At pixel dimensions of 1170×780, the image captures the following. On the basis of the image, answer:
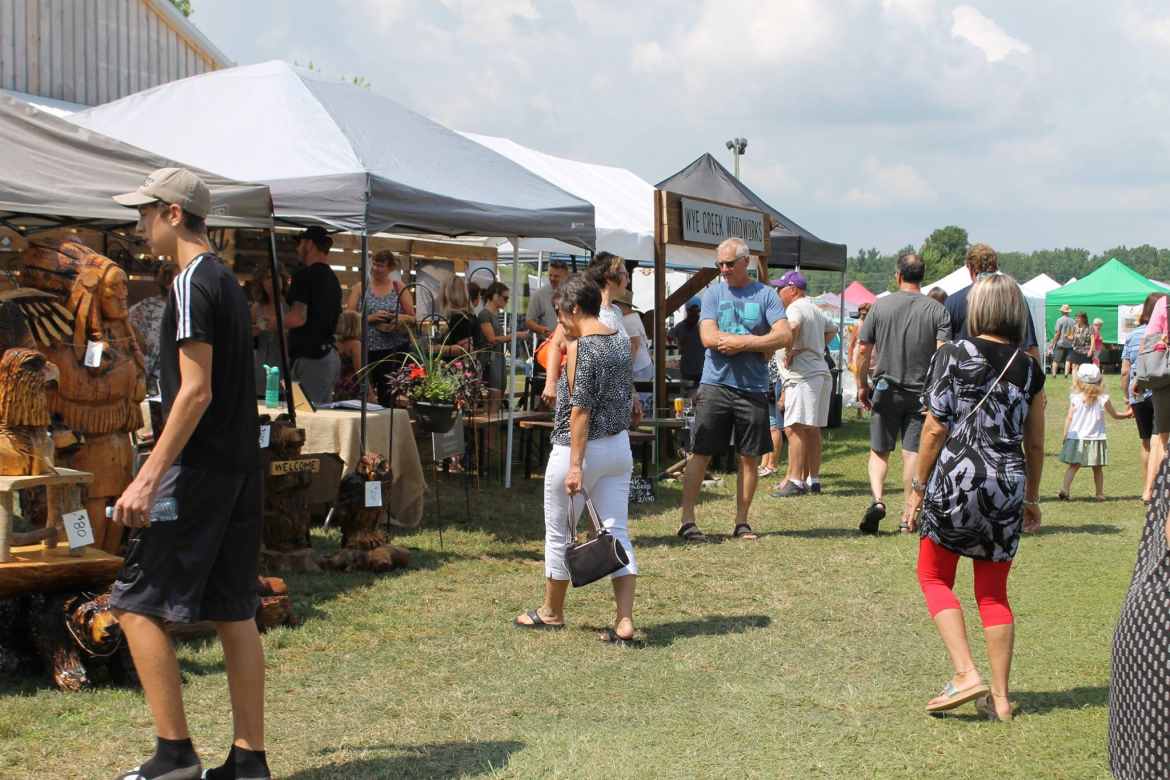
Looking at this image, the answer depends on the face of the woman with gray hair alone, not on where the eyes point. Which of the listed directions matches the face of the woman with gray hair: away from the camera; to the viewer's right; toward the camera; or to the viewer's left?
away from the camera

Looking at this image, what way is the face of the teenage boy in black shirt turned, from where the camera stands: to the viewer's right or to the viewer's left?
to the viewer's left

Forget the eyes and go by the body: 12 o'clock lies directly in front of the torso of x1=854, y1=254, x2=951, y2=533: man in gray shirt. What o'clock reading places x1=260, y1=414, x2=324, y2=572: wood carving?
The wood carving is roughly at 8 o'clock from the man in gray shirt.

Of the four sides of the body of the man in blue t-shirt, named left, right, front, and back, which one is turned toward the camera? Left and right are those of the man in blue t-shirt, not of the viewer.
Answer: front

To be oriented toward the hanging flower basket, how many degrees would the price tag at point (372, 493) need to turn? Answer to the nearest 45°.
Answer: approximately 135° to its left

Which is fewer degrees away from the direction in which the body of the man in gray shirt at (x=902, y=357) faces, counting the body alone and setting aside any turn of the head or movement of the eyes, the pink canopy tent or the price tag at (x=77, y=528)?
the pink canopy tent

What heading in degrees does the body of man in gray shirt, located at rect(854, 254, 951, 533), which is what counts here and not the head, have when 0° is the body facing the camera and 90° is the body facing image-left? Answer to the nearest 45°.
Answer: approximately 180°

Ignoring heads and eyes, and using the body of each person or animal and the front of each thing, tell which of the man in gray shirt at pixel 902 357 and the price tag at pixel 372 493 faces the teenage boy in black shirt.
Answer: the price tag

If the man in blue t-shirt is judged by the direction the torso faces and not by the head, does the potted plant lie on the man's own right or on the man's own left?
on the man's own right

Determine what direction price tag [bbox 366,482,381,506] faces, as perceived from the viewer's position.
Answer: facing the viewer

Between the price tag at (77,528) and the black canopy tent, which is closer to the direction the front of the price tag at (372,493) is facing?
the price tag

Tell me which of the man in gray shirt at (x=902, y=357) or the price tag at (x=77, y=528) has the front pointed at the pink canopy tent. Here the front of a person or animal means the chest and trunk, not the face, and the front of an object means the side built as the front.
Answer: the man in gray shirt

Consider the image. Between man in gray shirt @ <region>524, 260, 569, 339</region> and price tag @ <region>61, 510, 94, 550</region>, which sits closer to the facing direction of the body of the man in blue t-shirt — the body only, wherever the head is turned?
the price tag

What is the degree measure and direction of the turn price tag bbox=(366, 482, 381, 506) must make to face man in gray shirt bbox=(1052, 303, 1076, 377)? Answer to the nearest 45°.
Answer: approximately 135° to its left

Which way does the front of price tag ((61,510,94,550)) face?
toward the camera

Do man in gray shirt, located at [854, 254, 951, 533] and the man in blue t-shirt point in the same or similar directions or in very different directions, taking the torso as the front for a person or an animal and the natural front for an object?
very different directions

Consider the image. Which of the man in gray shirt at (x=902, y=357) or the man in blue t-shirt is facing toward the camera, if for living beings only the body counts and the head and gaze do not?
the man in blue t-shirt

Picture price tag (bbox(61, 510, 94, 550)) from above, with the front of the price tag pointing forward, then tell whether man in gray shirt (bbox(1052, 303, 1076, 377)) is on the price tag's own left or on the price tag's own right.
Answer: on the price tag's own left
